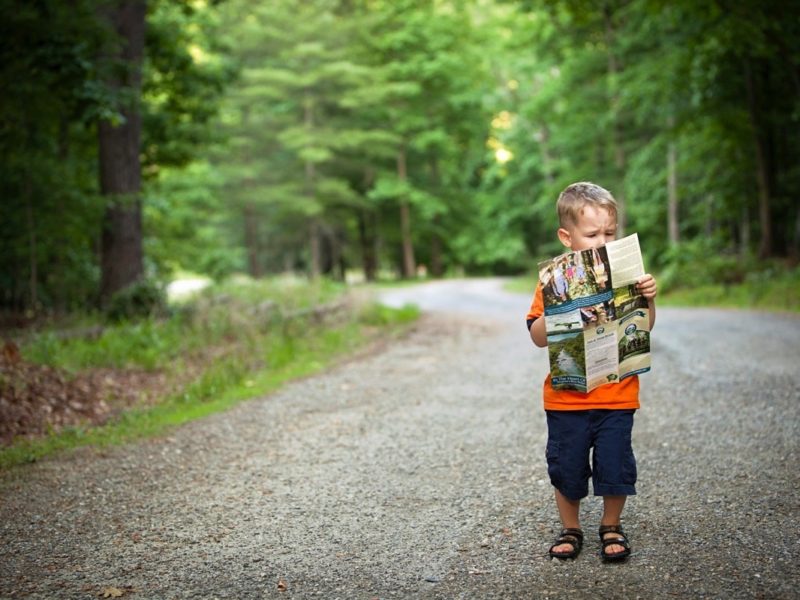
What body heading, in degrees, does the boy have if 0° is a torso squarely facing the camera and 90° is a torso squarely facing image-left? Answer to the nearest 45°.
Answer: approximately 0°
